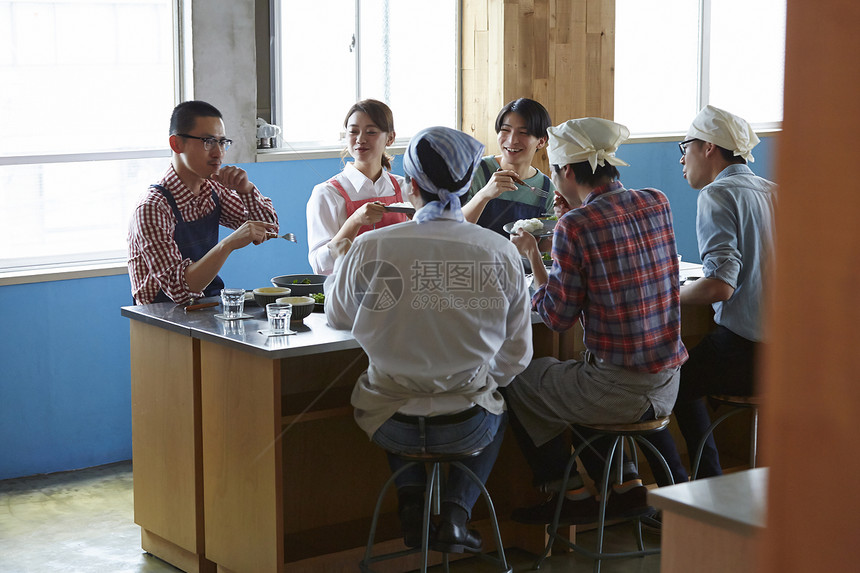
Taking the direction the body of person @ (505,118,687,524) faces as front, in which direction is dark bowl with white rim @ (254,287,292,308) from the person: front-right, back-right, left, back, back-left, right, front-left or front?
front-left

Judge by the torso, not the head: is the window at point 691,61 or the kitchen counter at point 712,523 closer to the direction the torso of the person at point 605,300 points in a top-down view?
the window

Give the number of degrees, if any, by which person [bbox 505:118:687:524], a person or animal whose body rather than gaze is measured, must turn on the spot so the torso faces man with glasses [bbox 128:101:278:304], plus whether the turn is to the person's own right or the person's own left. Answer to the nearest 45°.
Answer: approximately 45° to the person's own left

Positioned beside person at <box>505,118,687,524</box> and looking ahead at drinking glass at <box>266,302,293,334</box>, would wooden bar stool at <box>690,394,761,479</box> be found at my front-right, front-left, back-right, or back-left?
back-right

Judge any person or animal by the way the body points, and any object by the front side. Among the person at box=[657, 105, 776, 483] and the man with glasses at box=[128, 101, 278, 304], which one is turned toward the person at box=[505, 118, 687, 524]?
the man with glasses

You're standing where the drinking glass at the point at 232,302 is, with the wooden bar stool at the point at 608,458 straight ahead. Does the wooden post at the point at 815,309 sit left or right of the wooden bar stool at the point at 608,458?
right

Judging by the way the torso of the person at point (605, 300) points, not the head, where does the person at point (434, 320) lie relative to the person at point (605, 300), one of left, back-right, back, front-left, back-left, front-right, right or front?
left

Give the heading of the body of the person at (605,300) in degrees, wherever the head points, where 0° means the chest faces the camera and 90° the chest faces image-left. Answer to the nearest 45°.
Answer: approximately 135°

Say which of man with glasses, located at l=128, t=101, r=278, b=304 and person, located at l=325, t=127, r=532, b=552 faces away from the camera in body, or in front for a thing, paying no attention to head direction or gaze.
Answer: the person

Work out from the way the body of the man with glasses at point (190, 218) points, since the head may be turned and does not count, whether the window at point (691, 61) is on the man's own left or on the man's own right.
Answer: on the man's own left

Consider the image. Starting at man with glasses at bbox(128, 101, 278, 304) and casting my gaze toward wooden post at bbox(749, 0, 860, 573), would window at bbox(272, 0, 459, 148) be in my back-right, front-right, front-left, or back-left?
back-left

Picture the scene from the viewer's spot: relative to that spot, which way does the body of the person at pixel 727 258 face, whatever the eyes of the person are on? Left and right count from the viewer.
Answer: facing away from the viewer and to the left of the viewer

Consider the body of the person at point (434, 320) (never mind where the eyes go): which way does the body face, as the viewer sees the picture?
away from the camera

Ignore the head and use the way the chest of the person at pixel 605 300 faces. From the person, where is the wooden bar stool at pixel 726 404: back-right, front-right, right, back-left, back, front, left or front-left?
right

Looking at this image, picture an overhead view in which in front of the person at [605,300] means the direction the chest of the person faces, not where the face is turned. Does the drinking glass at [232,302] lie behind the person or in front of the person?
in front

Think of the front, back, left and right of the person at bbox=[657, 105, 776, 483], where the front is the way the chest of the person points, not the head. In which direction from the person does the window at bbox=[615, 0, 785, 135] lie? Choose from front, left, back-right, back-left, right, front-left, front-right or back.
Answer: front-right
